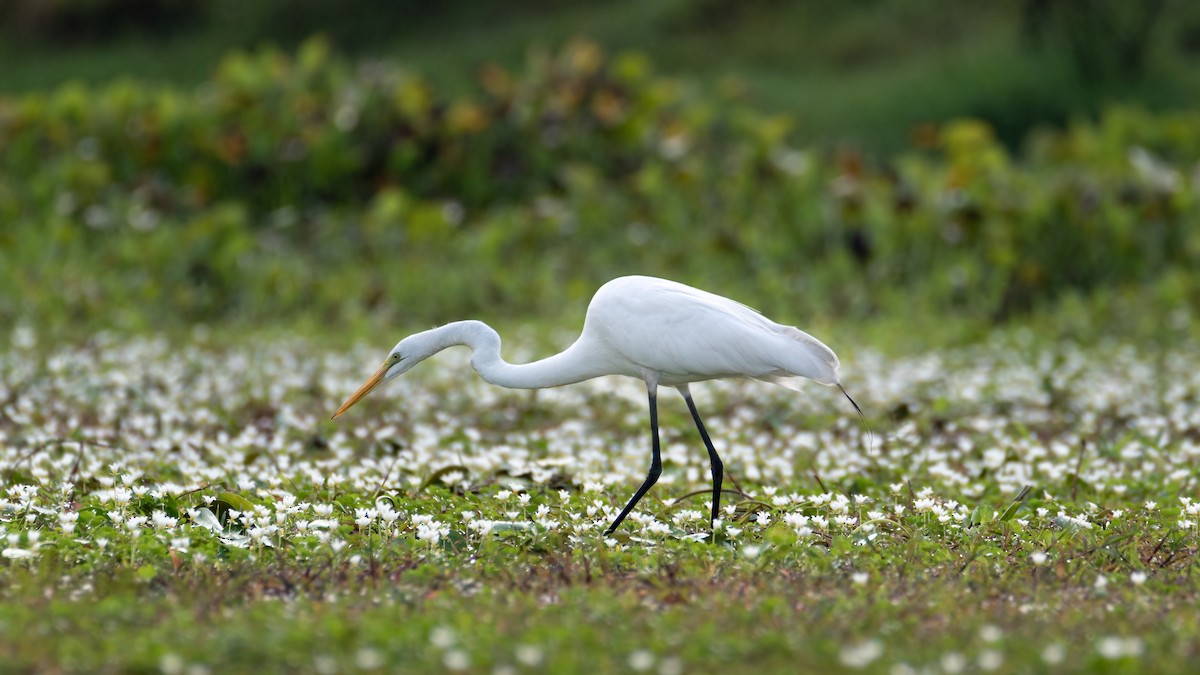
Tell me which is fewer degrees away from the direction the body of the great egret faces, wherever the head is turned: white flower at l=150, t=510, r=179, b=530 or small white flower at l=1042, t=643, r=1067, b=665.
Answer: the white flower

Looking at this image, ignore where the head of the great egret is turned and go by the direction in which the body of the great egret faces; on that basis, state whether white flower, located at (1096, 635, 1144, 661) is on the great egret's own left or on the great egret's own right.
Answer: on the great egret's own left

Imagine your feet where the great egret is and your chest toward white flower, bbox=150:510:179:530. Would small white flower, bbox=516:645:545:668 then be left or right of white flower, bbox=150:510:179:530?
left

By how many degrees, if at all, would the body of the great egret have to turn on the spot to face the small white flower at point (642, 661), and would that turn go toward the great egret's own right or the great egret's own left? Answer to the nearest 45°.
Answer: approximately 90° to the great egret's own left

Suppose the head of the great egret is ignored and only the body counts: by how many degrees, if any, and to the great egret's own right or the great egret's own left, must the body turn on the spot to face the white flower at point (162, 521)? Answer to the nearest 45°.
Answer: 0° — it already faces it

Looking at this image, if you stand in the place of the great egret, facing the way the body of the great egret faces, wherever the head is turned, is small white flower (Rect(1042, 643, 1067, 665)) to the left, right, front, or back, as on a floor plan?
left

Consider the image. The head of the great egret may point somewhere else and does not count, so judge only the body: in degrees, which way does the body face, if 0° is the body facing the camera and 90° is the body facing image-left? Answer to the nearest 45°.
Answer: approximately 90°

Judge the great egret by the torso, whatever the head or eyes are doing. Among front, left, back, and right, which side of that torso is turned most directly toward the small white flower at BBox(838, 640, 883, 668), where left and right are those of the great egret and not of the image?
left

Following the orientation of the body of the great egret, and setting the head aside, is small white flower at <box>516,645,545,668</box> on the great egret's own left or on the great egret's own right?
on the great egret's own left

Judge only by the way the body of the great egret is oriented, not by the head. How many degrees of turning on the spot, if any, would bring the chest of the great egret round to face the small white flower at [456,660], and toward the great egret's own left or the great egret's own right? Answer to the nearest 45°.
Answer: approximately 45° to the great egret's own left
